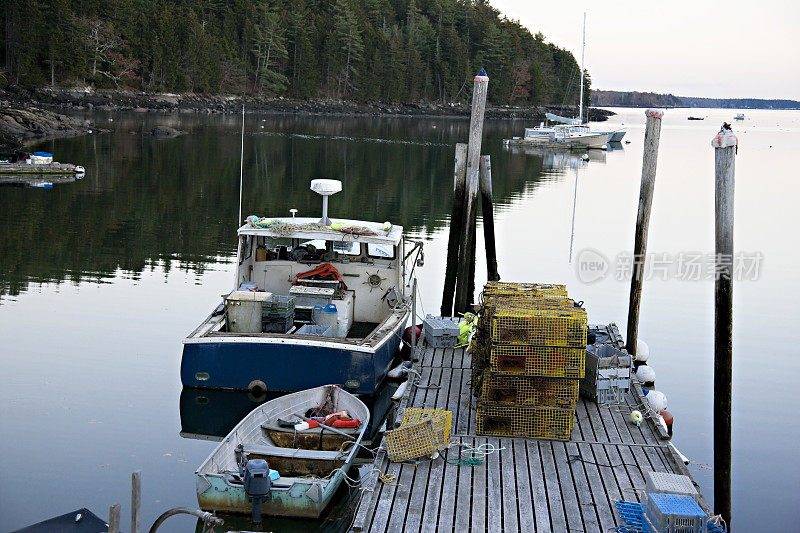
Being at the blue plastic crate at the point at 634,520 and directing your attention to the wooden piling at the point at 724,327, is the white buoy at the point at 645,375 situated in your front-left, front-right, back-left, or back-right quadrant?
front-left

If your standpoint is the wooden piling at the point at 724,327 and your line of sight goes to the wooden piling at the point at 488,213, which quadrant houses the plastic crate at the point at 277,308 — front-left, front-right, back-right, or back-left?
front-left

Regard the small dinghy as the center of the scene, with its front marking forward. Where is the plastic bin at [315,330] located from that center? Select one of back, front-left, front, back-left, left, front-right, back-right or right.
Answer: front-left

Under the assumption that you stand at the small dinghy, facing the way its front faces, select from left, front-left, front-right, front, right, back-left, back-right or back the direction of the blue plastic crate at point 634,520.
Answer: right

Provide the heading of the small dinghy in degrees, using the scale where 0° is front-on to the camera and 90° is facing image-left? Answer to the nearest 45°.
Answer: approximately 225°

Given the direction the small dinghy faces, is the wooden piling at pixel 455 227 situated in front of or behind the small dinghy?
in front

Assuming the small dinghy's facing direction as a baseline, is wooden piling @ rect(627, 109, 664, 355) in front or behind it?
in front

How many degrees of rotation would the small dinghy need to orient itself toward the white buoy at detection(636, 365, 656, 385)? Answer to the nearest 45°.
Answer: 0° — it already faces it

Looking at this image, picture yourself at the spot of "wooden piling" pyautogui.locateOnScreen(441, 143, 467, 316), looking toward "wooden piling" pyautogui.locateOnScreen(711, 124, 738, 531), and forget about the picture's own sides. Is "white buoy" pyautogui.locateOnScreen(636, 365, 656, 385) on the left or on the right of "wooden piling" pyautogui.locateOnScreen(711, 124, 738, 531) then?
left

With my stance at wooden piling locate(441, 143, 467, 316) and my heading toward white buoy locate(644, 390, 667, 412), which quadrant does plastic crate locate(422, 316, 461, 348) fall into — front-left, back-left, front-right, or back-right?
front-right

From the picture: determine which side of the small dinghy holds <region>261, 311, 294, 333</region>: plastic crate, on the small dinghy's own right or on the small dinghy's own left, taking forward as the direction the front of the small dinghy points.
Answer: on the small dinghy's own left

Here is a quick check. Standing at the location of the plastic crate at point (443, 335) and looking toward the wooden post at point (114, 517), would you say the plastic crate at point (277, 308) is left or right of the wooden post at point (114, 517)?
right

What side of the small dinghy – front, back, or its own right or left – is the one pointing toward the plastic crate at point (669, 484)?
right

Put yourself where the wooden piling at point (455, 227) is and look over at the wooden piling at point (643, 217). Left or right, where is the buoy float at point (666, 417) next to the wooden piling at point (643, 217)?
right
